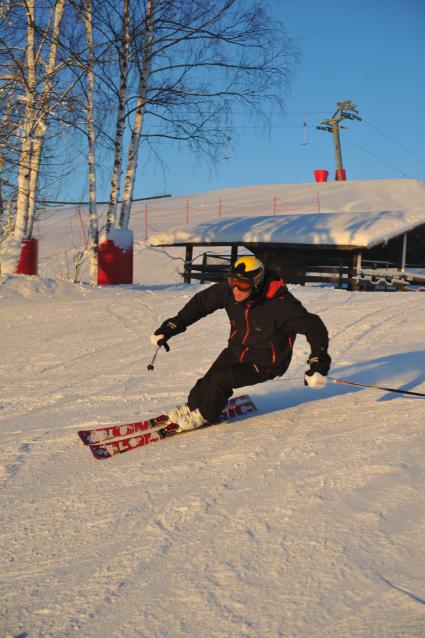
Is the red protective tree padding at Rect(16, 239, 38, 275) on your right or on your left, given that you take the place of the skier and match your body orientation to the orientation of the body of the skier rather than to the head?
on your right

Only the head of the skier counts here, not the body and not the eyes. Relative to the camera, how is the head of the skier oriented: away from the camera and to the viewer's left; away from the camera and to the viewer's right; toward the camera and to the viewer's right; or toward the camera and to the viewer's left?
toward the camera and to the viewer's left

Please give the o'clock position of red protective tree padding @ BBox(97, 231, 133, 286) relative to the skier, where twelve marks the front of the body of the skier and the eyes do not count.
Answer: The red protective tree padding is roughly at 4 o'clock from the skier.

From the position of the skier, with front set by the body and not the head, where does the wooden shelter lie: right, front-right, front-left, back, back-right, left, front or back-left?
back-right

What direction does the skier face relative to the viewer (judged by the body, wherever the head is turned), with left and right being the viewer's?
facing the viewer and to the left of the viewer

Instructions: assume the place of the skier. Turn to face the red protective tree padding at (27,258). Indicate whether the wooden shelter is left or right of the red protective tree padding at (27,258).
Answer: right
